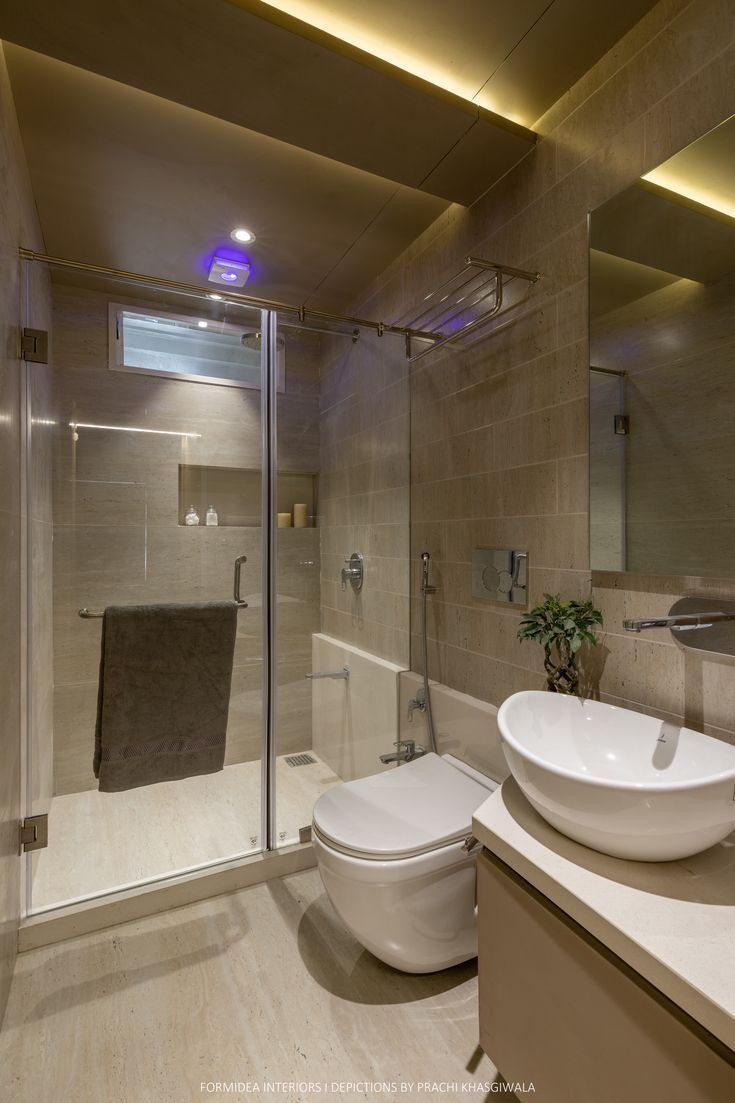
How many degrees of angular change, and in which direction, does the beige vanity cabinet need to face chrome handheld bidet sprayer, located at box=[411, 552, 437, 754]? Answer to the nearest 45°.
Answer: approximately 90° to its right

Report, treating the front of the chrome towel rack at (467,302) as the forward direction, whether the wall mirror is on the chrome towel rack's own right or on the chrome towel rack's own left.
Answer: on the chrome towel rack's own left

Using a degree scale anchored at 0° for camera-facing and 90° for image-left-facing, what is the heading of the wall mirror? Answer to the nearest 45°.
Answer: approximately 45°

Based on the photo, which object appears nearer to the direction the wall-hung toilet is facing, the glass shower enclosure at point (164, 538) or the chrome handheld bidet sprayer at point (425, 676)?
the glass shower enclosure

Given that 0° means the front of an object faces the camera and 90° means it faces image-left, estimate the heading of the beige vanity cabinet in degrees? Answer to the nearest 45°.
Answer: approximately 45°

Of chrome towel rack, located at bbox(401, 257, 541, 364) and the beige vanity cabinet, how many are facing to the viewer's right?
0

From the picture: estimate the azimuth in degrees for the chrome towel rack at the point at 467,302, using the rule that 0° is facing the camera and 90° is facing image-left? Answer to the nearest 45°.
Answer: approximately 45°

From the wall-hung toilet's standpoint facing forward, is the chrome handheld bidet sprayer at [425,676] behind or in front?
behind
